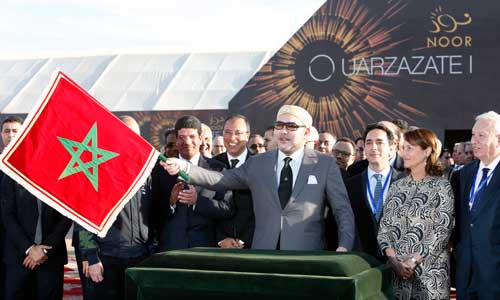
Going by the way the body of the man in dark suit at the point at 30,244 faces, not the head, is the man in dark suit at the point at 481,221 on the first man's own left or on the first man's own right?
on the first man's own left

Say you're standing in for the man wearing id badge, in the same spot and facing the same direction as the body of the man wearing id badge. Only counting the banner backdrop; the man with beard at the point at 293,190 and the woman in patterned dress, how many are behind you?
1

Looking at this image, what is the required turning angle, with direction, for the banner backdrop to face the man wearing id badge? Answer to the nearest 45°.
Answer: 0° — it already faces them

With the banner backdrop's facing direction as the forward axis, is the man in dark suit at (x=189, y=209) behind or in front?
in front

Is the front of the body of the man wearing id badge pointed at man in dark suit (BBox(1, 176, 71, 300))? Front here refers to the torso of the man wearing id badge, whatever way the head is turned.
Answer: no

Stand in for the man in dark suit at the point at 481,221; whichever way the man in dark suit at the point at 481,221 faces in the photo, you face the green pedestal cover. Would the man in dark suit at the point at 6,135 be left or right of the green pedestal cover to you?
right

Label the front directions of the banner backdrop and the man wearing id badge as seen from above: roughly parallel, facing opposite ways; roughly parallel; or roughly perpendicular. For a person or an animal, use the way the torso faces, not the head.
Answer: roughly parallel

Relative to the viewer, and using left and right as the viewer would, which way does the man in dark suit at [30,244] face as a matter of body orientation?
facing the viewer

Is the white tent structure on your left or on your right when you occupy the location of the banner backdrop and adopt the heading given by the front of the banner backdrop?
on your right

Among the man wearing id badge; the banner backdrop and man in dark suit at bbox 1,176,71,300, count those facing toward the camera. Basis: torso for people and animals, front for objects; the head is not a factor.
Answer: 3

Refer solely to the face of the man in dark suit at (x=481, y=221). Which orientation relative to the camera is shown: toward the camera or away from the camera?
toward the camera

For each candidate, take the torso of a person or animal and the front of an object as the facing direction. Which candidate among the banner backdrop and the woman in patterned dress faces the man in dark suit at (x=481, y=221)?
the banner backdrop

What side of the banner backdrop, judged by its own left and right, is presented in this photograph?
front

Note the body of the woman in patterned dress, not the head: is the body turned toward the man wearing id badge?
no

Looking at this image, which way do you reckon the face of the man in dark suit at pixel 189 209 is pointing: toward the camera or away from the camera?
toward the camera

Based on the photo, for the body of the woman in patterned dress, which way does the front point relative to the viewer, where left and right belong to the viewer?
facing the viewer and to the left of the viewer

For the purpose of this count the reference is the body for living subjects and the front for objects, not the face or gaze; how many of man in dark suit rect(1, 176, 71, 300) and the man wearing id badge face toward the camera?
2

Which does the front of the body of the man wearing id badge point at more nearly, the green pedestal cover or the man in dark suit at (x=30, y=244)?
the green pedestal cover

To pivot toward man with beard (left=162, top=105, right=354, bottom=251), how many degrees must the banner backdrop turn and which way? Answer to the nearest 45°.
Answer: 0° — it already faces them
